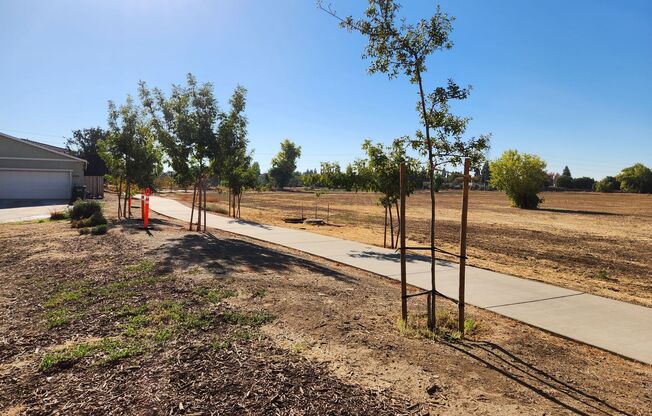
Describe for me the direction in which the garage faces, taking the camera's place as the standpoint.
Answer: facing the viewer

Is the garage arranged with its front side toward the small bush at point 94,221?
yes

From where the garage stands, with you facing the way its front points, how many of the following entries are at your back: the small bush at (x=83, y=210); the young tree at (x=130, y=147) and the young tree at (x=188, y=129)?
0

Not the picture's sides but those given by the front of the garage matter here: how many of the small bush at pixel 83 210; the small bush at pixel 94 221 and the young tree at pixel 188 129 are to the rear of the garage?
0

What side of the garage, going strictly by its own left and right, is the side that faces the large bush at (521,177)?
left

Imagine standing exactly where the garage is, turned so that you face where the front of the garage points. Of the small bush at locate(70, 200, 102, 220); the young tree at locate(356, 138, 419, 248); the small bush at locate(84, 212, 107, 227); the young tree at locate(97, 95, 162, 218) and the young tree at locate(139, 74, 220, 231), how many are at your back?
0

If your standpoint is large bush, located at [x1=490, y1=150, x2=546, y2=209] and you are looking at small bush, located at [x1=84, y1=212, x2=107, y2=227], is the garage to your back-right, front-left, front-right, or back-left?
front-right

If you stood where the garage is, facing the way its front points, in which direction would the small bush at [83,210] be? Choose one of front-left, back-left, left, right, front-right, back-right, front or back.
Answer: front

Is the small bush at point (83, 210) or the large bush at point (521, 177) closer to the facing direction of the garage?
the small bush

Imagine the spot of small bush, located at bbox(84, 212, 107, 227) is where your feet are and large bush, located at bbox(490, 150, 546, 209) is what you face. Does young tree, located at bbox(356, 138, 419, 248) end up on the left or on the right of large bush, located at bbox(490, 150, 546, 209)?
right

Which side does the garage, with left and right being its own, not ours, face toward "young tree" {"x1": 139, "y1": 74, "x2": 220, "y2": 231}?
front

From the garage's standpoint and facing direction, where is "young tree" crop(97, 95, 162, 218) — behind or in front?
in front

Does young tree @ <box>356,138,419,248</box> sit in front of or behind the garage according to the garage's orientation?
in front

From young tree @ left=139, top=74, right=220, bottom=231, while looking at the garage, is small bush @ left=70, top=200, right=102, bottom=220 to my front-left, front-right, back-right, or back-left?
front-left
